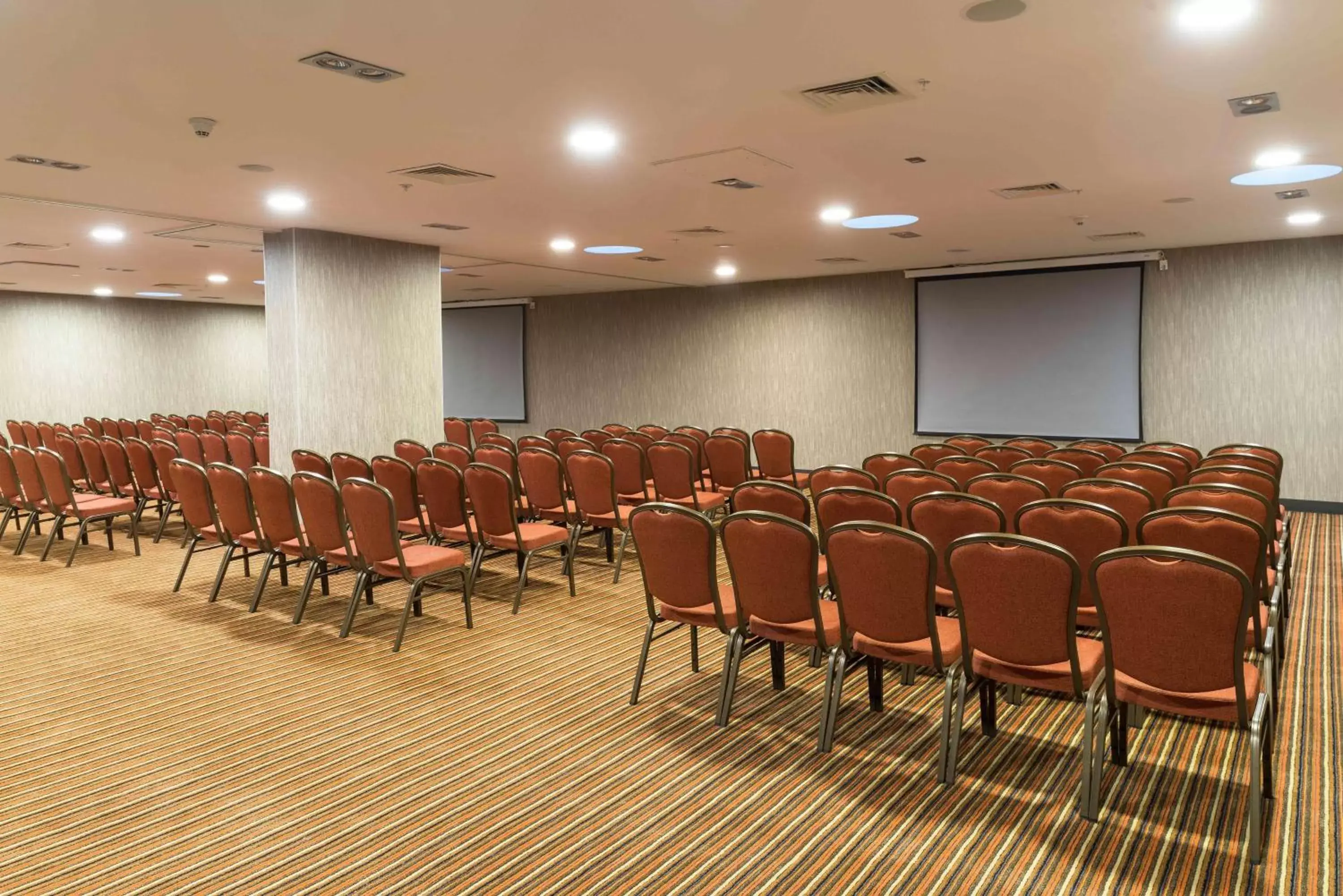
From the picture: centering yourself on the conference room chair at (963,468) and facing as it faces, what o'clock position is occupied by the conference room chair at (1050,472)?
the conference room chair at (1050,472) is roughly at 3 o'clock from the conference room chair at (963,468).

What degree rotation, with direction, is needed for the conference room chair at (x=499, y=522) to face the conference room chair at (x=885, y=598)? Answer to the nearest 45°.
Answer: approximately 90° to its right

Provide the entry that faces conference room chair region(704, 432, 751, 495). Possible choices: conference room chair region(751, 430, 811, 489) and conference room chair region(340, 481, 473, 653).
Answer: conference room chair region(340, 481, 473, 653)

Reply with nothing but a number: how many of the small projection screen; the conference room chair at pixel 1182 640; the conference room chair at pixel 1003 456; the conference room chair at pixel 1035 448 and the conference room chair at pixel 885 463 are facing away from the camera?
4

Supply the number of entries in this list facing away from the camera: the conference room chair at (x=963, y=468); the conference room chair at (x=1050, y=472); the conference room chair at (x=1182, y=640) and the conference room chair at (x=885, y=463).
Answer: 4

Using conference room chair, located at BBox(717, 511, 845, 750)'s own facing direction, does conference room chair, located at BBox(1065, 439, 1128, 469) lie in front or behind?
in front

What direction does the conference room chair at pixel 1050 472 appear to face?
away from the camera

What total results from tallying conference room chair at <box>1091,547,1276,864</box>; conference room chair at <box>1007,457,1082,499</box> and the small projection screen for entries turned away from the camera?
2

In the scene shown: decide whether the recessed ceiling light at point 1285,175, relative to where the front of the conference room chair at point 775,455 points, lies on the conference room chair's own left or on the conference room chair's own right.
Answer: on the conference room chair's own right

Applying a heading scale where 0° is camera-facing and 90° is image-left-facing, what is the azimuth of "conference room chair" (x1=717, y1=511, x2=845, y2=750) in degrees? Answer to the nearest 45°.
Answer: approximately 225°

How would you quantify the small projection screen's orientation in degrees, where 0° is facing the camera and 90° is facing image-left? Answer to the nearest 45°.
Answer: approximately 45°

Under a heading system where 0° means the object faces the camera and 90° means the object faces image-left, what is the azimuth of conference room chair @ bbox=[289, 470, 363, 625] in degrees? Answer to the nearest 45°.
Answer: approximately 225°

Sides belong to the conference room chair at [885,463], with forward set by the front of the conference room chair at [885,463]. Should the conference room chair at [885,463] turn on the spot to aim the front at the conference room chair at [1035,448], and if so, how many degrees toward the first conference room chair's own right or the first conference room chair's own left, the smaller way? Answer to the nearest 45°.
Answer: approximately 45° to the first conference room chair's own right

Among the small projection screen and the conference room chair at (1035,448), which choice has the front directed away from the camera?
the conference room chair

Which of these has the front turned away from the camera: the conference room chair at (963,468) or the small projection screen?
the conference room chair

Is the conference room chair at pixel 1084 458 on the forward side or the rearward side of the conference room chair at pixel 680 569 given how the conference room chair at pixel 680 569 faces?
on the forward side

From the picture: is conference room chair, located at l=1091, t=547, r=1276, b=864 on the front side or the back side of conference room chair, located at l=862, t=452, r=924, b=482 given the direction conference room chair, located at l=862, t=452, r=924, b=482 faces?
on the back side

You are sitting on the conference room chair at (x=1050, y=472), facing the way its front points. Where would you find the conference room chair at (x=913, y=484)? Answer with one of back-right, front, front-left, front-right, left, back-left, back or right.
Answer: back-left

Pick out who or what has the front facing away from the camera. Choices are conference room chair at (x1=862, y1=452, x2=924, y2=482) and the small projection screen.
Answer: the conference room chair
